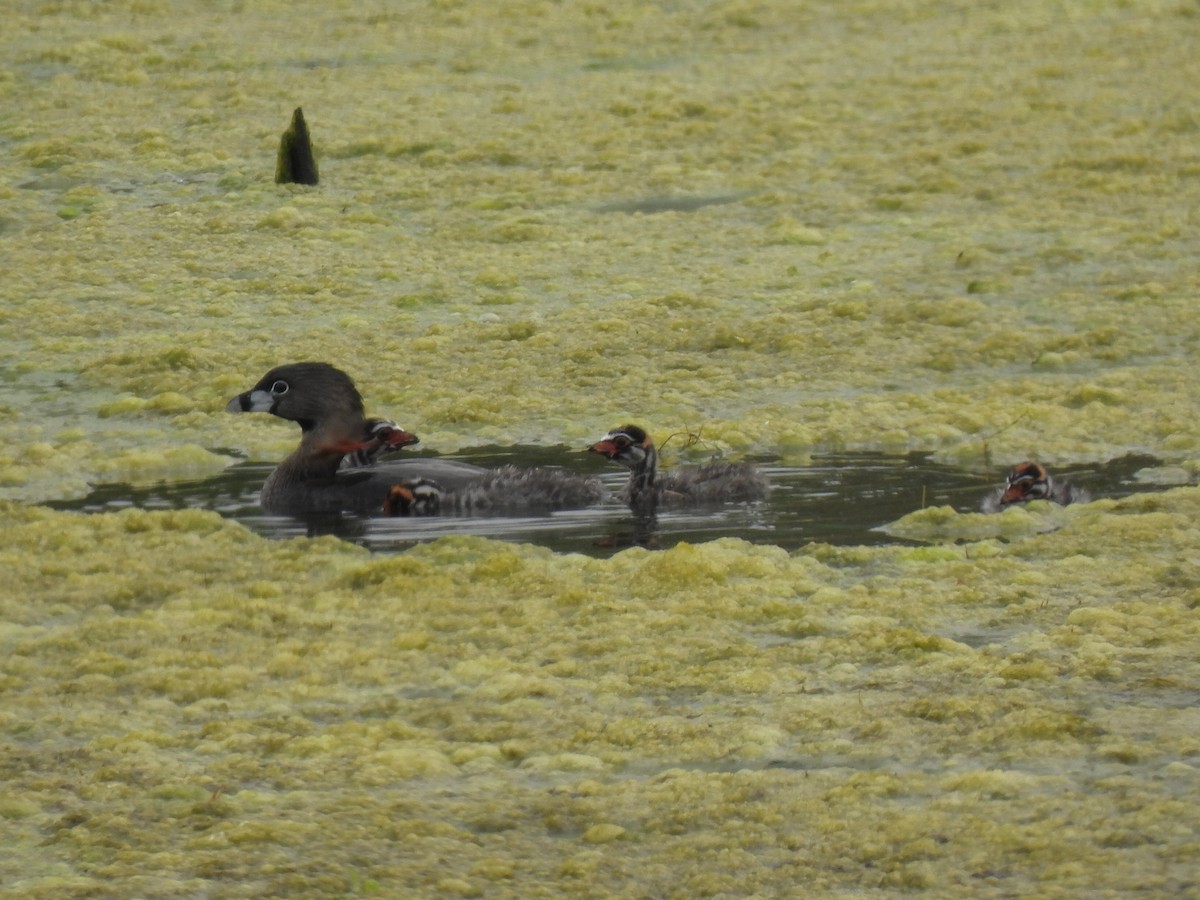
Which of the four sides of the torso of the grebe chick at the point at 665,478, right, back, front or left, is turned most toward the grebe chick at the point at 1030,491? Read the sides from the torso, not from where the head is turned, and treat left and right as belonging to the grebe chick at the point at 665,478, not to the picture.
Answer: back

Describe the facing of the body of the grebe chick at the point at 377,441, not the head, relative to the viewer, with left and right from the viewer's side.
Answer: facing to the right of the viewer

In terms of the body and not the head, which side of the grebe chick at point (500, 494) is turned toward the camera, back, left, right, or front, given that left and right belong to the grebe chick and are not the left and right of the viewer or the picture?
left

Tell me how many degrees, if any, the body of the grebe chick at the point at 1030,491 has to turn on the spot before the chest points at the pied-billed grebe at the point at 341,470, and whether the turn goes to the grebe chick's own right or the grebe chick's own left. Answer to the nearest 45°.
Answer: approximately 45° to the grebe chick's own right

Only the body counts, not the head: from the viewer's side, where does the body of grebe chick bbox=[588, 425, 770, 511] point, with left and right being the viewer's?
facing to the left of the viewer

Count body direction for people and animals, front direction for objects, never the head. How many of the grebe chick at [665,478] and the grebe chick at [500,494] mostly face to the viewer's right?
0

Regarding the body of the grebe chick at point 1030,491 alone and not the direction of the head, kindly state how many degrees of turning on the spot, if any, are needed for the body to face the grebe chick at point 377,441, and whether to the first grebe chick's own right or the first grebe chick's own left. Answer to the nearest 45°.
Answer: approximately 45° to the first grebe chick's own right

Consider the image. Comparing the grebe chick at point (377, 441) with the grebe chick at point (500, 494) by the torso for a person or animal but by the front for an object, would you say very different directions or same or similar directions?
very different directions

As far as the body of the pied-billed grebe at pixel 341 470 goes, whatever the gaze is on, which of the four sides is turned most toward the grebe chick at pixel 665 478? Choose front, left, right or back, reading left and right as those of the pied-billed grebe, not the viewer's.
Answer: back

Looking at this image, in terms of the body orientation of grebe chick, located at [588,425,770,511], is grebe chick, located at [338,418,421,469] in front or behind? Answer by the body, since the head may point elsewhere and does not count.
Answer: in front

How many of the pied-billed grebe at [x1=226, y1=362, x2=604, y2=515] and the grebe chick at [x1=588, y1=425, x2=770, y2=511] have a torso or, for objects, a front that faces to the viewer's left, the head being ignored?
2

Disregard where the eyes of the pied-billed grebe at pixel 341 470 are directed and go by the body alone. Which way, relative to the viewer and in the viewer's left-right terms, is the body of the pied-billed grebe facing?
facing to the left of the viewer

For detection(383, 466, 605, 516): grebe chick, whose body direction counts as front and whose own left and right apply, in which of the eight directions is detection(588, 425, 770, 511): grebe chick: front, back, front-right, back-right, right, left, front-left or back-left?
back
